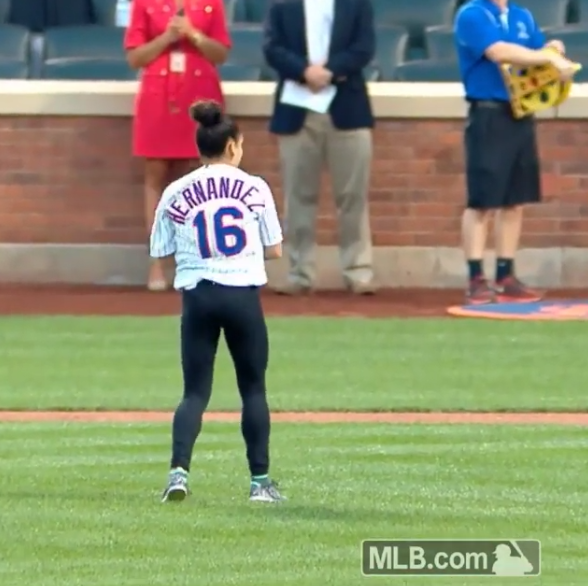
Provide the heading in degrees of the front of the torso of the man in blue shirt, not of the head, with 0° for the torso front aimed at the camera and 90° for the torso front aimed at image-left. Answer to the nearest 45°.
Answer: approximately 315°

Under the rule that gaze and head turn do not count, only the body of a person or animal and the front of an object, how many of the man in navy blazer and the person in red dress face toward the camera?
2

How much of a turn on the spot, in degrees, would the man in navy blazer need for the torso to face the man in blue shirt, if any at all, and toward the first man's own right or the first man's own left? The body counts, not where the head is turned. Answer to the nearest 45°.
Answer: approximately 45° to the first man's own left

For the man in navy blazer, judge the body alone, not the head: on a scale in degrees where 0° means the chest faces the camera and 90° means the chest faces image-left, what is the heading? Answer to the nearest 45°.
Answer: approximately 0°

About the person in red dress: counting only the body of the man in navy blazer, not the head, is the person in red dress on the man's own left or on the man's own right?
on the man's own right

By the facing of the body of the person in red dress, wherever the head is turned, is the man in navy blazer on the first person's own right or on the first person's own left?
on the first person's own left
